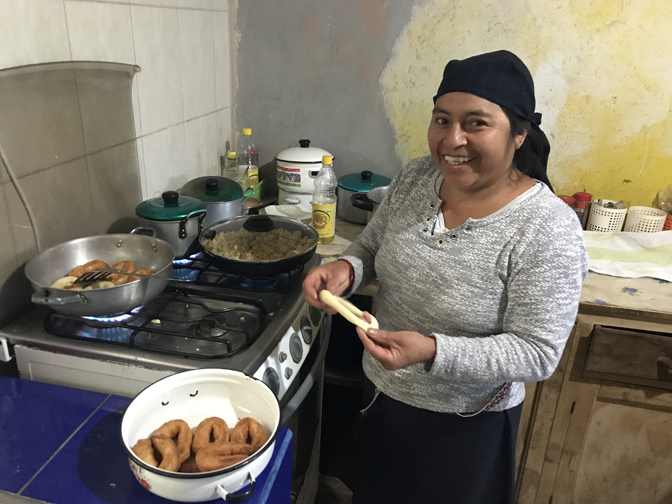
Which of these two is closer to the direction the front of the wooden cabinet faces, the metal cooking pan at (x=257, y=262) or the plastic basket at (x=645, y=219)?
the metal cooking pan

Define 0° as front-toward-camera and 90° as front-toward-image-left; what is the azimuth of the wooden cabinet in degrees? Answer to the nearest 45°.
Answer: approximately 0°

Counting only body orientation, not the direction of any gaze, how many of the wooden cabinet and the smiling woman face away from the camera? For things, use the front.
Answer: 0

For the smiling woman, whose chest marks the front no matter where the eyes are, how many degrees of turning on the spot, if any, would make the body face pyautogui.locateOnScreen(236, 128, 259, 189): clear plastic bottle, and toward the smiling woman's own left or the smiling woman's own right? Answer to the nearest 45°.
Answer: approximately 90° to the smiling woman's own right

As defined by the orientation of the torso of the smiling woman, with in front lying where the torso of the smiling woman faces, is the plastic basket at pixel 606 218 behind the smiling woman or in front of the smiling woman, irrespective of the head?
behind

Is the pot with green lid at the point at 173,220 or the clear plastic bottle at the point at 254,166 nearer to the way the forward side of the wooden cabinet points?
the pot with green lid

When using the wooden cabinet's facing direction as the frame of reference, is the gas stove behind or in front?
in front

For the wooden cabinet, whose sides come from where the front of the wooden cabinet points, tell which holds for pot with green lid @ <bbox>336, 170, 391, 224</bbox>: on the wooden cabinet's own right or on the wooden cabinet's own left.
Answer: on the wooden cabinet's own right

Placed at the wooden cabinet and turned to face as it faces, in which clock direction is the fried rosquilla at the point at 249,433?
The fried rosquilla is roughly at 1 o'clock from the wooden cabinet.

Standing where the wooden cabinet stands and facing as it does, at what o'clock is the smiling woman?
The smiling woman is roughly at 1 o'clock from the wooden cabinet.

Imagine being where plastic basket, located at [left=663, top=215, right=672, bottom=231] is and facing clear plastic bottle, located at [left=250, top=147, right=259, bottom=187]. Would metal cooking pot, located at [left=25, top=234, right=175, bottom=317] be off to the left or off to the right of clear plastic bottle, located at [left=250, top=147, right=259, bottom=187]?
left

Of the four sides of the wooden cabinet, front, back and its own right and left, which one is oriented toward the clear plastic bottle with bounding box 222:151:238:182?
right

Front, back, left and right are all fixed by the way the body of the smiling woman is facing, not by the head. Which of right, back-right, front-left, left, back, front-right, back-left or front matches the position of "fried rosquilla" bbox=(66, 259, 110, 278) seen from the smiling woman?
front-right

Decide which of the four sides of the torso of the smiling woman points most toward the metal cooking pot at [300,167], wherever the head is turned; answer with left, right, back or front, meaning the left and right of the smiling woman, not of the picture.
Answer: right

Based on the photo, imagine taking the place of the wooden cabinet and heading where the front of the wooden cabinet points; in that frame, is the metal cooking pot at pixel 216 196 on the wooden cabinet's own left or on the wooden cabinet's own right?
on the wooden cabinet's own right
